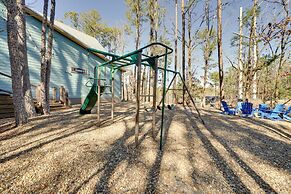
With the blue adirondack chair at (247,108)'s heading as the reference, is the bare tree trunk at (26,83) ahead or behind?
behind

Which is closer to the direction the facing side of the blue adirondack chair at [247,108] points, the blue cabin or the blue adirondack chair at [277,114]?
the blue adirondack chair

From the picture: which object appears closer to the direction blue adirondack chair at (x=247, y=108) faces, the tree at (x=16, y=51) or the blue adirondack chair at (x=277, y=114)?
the blue adirondack chair
